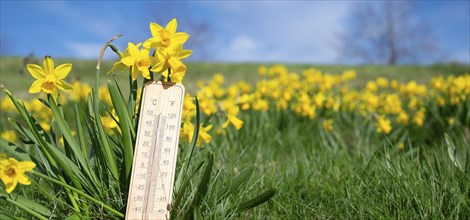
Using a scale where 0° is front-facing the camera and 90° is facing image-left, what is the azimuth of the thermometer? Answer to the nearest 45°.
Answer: approximately 0°
